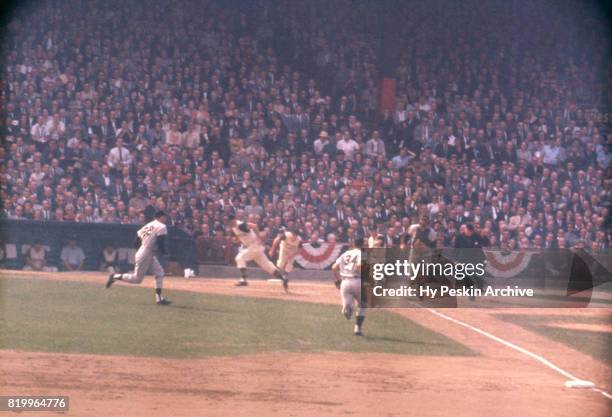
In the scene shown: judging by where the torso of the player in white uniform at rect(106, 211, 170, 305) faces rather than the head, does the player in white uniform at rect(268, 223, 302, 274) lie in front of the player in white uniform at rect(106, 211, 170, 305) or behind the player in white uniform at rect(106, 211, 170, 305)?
in front

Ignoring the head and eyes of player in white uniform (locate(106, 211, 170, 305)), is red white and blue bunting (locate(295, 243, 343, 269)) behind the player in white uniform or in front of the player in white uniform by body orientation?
in front

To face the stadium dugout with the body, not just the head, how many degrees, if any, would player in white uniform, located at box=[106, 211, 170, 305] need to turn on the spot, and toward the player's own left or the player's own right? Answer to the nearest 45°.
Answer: approximately 45° to the player's own left

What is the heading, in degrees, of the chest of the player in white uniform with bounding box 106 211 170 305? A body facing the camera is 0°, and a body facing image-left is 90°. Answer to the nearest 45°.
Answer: approximately 225°

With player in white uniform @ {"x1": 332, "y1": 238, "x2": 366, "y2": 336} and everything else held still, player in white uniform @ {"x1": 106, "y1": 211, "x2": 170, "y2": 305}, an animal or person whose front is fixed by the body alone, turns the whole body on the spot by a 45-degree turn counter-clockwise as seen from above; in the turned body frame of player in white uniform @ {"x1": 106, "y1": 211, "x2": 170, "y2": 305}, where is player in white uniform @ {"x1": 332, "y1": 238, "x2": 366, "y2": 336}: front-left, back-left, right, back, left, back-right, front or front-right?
back-right

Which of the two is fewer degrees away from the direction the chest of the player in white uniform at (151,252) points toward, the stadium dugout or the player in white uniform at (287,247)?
the player in white uniform

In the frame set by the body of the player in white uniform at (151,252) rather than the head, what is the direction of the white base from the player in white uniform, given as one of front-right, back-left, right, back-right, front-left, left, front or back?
right
